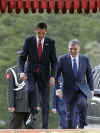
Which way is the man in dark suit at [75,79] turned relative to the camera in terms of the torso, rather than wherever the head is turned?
toward the camera

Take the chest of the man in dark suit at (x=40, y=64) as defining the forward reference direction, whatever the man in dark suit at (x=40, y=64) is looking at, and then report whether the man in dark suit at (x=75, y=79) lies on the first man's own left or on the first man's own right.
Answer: on the first man's own left

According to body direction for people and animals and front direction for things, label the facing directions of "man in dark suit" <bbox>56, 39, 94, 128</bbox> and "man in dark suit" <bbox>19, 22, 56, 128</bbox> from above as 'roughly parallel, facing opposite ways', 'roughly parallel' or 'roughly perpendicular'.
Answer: roughly parallel

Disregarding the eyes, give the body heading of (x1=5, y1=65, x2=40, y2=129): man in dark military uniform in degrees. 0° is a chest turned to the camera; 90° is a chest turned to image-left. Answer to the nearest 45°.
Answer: approximately 315°

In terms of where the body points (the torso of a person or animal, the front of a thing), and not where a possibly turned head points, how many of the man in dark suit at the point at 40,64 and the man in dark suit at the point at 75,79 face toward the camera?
2

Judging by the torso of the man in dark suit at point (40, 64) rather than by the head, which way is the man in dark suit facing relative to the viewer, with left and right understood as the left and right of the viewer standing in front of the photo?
facing the viewer
